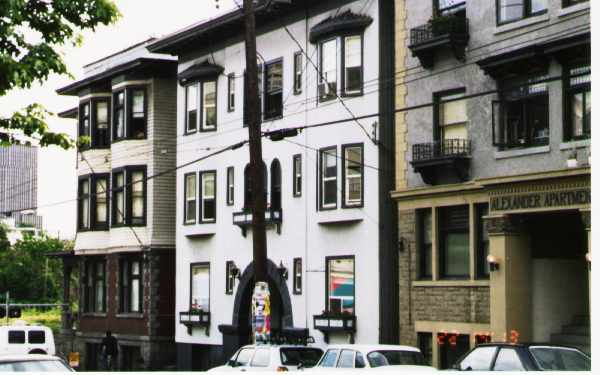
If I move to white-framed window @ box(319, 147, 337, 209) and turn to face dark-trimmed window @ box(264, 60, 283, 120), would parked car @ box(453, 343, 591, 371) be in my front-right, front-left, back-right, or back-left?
back-left

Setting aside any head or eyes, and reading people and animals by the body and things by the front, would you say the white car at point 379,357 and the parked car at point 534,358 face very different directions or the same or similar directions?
same or similar directions

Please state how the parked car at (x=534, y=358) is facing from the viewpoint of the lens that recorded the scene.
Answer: facing away from the viewer and to the left of the viewer

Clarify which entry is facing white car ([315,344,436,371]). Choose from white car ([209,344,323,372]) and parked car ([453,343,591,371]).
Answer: the parked car

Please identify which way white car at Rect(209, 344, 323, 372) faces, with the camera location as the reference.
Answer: facing away from the viewer and to the left of the viewer

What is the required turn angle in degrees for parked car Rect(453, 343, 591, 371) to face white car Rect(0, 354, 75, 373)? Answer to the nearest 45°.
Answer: approximately 45° to its left

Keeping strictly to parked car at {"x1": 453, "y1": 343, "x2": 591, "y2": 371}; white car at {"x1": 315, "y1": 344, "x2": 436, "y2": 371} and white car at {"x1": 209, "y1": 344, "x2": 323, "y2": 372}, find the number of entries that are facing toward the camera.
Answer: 0

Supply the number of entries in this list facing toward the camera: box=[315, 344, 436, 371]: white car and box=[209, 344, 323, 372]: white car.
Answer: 0

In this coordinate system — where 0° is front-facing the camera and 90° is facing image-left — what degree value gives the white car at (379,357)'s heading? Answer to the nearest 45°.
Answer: approximately 135°

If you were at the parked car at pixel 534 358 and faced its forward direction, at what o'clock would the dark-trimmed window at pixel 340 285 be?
The dark-trimmed window is roughly at 1 o'clock from the parked car.

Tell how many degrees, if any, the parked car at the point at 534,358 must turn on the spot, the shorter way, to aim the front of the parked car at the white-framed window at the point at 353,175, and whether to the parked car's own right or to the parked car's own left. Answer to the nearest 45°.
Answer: approximately 45° to the parked car's own right

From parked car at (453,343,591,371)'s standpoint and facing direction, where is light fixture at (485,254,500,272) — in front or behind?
in front

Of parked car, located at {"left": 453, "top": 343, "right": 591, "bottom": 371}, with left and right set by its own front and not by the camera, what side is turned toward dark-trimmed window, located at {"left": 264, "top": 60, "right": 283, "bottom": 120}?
front

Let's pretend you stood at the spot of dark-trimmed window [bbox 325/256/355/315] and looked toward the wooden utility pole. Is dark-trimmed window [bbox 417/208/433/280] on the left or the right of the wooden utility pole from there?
left

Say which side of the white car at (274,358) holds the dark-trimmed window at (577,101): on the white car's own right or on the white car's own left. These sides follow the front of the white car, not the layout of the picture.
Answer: on the white car's own right

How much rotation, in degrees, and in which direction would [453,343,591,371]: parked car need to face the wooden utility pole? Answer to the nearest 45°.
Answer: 0° — it already faces it

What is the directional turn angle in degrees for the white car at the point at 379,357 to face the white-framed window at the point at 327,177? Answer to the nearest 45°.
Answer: approximately 45° to its right

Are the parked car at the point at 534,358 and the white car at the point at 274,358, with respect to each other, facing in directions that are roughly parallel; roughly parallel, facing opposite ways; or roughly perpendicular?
roughly parallel

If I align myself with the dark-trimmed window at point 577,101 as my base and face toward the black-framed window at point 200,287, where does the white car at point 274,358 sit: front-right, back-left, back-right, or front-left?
front-left
